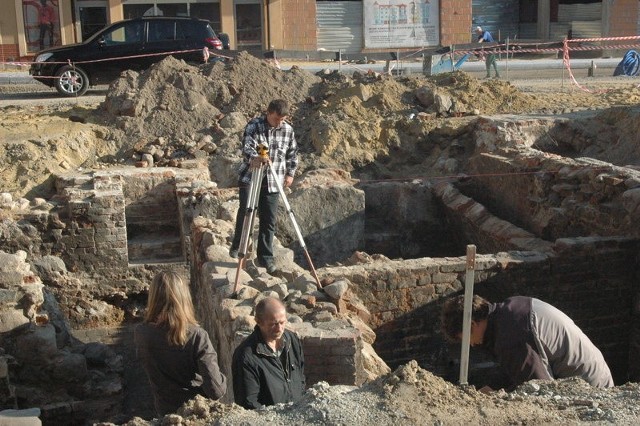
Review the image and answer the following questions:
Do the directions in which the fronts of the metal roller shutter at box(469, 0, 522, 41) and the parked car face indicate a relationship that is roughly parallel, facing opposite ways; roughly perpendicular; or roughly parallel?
roughly perpendicular

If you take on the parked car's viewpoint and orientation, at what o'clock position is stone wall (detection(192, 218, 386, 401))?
The stone wall is roughly at 9 o'clock from the parked car.

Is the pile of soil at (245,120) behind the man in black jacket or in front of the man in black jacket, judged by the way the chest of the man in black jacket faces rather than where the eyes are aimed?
behind

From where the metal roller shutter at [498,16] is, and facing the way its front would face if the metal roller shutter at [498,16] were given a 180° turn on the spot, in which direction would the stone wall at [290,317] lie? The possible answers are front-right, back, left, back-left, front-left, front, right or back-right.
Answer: back

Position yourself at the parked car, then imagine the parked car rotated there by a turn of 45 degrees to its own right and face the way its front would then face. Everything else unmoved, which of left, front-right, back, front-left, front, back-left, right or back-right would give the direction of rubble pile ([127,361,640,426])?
back-left

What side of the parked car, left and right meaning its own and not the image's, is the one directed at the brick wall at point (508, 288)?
left

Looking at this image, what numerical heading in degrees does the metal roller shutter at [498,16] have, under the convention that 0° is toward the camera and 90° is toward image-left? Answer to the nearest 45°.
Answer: approximately 0°

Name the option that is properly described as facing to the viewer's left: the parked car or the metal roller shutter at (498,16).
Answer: the parked car

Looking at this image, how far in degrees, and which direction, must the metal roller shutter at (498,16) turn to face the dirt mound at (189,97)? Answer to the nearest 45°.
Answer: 0° — it already faces it

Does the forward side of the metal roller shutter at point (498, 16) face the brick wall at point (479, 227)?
yes

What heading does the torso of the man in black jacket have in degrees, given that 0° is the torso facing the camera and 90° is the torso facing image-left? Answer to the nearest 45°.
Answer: approximately 315°

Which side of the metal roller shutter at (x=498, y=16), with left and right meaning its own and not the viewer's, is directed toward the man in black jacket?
front

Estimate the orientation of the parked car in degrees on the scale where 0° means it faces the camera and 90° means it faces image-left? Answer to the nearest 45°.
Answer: approximately 90°

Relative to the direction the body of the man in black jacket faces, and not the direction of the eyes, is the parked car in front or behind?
behind

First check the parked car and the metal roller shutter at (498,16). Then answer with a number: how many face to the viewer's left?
1
